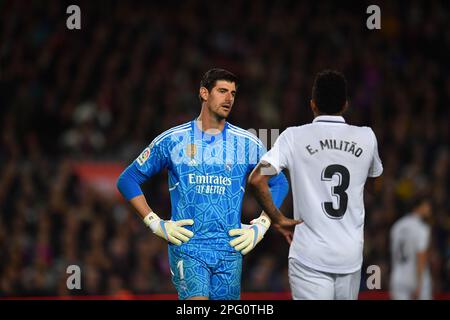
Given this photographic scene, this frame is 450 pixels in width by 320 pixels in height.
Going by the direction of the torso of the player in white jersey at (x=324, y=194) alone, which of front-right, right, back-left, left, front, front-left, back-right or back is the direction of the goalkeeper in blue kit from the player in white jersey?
front-left

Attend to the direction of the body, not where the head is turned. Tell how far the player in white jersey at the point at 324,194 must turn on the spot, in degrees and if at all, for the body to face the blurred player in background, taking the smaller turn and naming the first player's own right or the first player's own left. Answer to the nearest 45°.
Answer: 0° — they already face them

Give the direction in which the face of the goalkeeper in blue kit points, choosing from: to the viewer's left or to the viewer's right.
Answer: to the viewer's right

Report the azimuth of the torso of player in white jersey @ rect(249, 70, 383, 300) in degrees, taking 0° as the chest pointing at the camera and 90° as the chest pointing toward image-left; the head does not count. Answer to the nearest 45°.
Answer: approximately 180°

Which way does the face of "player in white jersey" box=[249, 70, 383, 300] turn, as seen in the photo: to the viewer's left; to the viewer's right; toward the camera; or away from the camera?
away from the camera

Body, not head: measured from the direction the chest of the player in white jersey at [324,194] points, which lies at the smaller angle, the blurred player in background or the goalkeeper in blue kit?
the blurred player in background

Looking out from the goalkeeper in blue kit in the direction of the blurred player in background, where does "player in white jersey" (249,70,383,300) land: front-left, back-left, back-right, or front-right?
back-right
